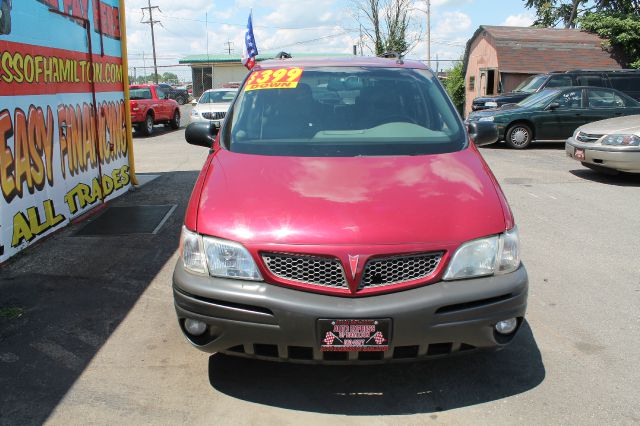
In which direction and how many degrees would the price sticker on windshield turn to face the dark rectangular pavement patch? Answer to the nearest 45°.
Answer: approximately 135° to its right

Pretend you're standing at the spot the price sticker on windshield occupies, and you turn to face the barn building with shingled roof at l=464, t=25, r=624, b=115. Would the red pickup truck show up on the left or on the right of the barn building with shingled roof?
left

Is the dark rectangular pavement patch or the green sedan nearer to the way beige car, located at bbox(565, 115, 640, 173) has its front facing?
the dark rectangular pavement patch

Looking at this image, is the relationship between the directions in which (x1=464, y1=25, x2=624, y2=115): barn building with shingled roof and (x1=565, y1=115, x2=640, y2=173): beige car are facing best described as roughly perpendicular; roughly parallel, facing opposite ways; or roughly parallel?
roughly parallel

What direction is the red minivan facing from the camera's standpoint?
toward the camera

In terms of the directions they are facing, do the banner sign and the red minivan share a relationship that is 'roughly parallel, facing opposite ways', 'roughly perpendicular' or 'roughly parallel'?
roughly perpendicular

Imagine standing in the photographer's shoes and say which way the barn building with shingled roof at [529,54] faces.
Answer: facing the viewer and to the left of the viewer

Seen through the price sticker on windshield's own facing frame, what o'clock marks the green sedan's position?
The green sedan is roughly at 7 o'clock from the price sticker on windshield.

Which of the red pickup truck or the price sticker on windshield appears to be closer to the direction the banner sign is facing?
the price sticker on windshield

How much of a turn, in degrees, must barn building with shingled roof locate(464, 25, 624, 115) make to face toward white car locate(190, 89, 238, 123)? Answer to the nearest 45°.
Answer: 0° — it already faces it

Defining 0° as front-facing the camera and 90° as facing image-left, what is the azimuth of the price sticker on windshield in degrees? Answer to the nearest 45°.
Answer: approximately 0°
